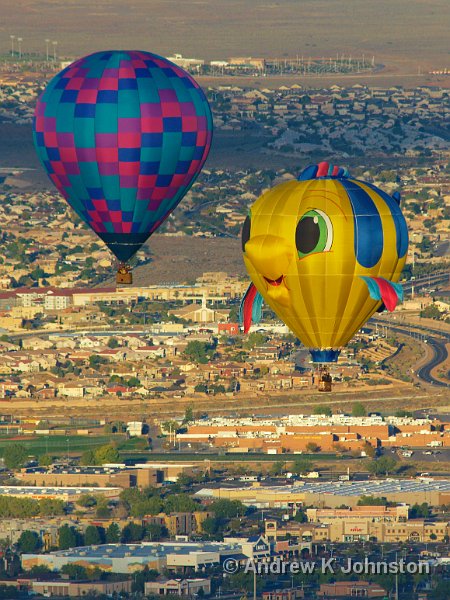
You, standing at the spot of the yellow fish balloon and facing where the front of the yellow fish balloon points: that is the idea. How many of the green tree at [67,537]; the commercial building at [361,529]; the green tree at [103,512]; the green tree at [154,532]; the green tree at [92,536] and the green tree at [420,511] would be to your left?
0

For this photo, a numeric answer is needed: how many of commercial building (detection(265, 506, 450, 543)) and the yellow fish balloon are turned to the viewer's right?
0

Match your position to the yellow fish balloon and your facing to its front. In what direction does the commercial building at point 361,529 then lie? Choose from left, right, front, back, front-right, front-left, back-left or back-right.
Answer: back-right

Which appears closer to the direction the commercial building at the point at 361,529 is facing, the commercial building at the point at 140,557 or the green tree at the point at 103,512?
the commercial building

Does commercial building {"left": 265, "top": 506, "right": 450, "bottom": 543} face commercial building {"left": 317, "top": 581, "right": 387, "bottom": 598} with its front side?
yes

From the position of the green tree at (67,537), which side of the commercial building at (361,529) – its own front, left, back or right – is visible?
right

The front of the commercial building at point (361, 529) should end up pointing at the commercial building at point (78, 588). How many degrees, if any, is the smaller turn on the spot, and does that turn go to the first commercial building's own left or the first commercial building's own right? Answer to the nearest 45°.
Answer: approximately 45° to the first commercial building's own right

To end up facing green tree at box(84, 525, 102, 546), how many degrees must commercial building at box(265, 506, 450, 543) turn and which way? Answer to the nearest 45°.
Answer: approximately 90° to its right

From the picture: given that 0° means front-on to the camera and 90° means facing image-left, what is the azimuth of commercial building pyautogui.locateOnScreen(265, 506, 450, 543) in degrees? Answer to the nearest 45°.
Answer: approximately 0°

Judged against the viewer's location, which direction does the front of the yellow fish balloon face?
facing the viewer and to the left of the viewer

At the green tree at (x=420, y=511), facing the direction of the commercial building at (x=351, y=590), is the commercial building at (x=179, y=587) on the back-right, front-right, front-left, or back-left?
front-right

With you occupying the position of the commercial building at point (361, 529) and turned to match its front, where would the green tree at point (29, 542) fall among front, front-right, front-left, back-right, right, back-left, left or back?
right

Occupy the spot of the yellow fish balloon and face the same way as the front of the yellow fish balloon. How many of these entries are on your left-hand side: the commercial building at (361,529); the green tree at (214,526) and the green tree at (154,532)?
0

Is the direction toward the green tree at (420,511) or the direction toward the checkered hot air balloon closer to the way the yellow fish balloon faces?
the checkered hot air balloon
